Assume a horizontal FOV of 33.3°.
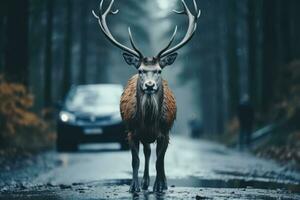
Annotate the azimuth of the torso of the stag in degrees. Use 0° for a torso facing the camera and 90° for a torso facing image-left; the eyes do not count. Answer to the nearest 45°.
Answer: approximately 0°

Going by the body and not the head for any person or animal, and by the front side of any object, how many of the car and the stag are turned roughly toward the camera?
2

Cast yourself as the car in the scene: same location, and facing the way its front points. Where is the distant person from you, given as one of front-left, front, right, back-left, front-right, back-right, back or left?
back-left

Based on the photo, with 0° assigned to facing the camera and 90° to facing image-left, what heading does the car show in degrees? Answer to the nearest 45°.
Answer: approximately 0°

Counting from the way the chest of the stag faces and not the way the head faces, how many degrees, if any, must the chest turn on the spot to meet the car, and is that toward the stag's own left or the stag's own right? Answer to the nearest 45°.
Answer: approximately 180°

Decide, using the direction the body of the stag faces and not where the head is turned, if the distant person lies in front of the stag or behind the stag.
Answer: behind

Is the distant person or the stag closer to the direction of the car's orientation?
the stag

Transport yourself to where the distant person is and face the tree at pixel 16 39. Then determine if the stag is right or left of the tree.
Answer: left
